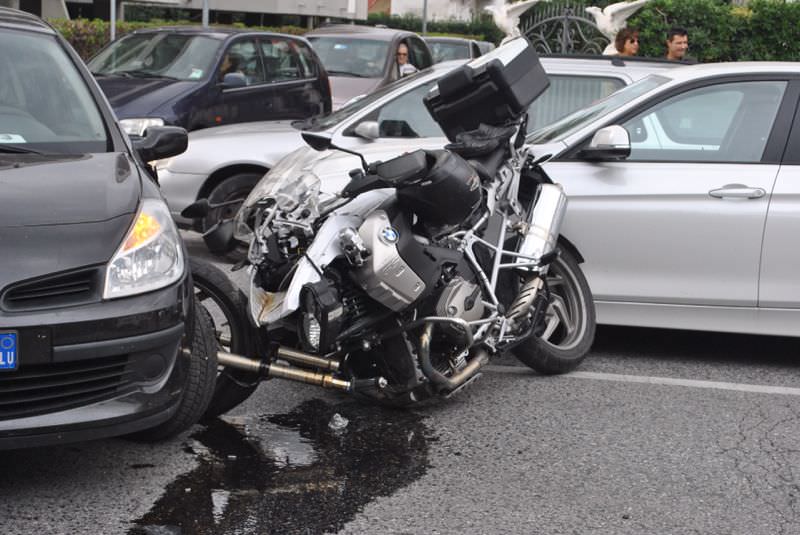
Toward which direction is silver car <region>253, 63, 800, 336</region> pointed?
to the viewer's left

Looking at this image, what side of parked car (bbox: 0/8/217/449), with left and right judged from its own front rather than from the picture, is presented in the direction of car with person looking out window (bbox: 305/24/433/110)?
back

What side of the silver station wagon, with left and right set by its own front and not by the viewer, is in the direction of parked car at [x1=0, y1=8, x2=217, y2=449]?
left

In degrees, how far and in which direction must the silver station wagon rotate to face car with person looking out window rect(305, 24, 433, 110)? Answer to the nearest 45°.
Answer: approximately 90° to its right

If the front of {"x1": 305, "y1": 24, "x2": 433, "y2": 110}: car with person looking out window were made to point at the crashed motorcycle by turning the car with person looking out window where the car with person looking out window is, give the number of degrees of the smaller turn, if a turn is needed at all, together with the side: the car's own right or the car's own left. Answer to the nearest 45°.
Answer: approximately 45° to the car's own left

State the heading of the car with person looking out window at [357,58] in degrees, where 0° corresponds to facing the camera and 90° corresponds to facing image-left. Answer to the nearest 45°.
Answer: approximately 45°

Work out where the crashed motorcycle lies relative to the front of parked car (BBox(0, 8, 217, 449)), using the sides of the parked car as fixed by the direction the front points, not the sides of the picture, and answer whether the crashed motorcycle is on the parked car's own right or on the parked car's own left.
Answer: on the parked car's own left

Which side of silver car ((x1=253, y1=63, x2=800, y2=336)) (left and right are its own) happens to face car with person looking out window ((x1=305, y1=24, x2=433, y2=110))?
right

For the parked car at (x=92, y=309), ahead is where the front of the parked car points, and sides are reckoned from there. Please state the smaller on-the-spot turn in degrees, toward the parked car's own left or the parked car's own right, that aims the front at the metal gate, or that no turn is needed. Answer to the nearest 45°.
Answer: approximately 135° to the parked car's own left

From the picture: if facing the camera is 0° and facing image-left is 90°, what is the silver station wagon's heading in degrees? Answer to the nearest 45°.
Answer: approximately 90°
